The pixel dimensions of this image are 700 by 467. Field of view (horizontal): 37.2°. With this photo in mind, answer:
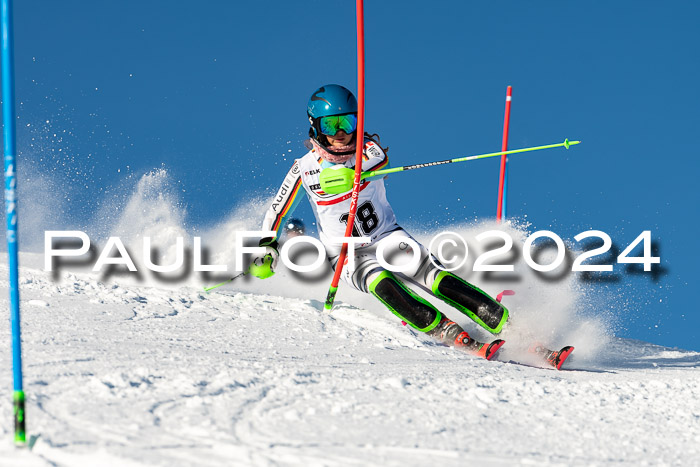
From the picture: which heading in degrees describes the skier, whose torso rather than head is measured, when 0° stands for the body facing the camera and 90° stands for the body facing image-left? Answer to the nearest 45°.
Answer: approximately 0°

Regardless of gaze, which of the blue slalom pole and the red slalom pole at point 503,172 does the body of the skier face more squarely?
the blue slalom pole

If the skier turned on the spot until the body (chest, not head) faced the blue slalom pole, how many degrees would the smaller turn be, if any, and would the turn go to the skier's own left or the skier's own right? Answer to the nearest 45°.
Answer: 0° — they already face it

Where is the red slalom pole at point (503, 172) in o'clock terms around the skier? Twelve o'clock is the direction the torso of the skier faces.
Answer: The red slalom pole is roughly at 7 o'clock from the skier.
